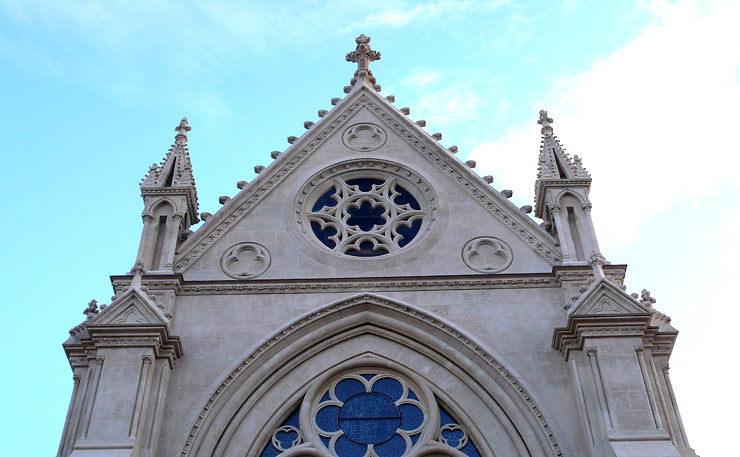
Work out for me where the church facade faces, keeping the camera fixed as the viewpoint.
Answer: facing the viewer
